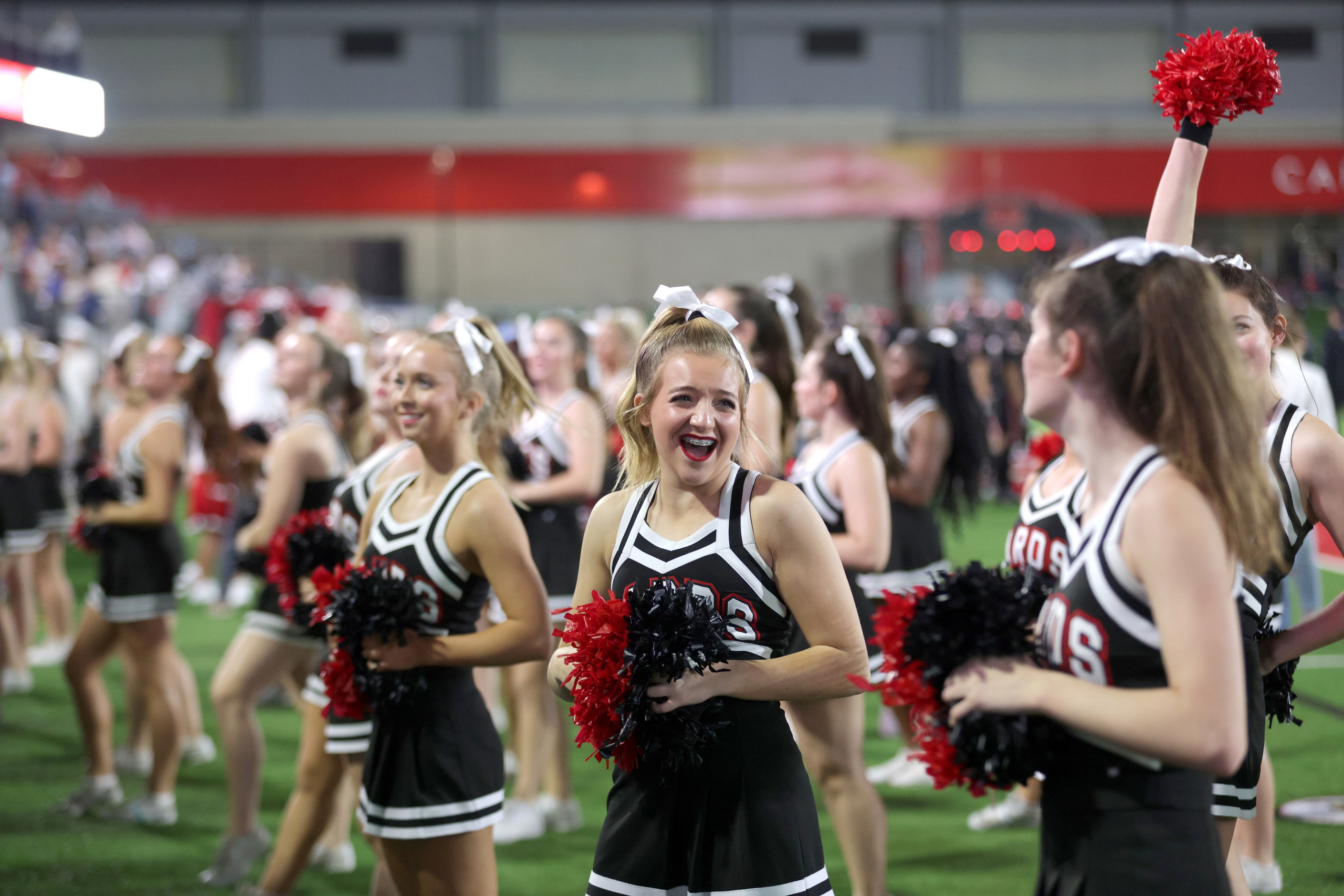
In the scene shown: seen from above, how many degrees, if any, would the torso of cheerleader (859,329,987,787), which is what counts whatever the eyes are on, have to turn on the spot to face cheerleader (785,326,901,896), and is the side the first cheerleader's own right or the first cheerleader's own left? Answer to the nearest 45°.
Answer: approximately 90° to the first cheerleader's own left

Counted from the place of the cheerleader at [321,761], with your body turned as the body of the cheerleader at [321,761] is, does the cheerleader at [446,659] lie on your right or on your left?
on your left

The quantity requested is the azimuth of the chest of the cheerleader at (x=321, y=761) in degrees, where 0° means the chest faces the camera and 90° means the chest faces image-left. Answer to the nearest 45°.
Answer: approximately 45°

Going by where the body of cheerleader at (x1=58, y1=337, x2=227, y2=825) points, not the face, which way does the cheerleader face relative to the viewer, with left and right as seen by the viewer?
facing to the left of the viewer

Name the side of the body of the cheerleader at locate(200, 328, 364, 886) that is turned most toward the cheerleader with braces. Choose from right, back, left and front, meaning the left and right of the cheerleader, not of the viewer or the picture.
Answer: left

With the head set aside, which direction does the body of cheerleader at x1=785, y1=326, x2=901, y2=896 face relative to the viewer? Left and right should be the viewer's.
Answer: facing to the left of the viewer

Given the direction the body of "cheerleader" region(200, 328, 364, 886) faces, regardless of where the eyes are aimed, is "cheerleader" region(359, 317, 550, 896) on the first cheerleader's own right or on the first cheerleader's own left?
on the first cheerleader's own left
